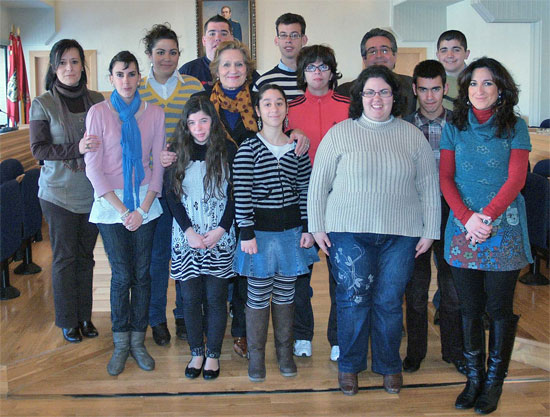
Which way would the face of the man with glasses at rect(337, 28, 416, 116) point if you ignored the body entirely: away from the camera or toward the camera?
toward the camera

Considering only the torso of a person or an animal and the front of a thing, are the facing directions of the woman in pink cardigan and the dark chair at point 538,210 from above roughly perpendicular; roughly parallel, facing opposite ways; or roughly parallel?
roughly perpendicular

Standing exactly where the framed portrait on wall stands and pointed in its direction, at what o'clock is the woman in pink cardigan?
The woman in pink cardigan is roughly at 12 o'clock from the framed portrait on wall.

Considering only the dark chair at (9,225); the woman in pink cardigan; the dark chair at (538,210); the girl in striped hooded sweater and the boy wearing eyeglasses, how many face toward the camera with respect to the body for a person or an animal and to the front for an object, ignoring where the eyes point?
3

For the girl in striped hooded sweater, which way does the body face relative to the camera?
toward the camera

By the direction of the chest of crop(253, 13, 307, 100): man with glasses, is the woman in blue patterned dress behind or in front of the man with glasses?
in front

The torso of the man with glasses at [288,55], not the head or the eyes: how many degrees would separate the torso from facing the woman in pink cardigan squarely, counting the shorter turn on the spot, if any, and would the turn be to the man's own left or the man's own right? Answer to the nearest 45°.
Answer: approximately 45° to the man's own right

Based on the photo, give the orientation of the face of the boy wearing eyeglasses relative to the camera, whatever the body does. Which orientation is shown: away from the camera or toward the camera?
toward the camera

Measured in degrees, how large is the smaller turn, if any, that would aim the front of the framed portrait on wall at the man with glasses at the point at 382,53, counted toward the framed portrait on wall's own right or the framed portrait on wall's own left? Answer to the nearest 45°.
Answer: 0° — it already faces them

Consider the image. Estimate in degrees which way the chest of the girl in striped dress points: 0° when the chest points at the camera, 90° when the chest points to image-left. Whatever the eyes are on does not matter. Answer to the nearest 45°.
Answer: approximately 0°

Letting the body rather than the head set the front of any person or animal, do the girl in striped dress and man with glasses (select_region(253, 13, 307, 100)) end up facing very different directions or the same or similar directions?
same or similar directions

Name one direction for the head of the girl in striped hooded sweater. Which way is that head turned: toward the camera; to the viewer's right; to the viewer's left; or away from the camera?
toward the camera

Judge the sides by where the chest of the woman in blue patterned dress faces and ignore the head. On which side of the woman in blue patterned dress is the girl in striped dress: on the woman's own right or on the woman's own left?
on the woman's own right

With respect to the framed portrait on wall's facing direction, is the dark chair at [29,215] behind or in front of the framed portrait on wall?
in front
